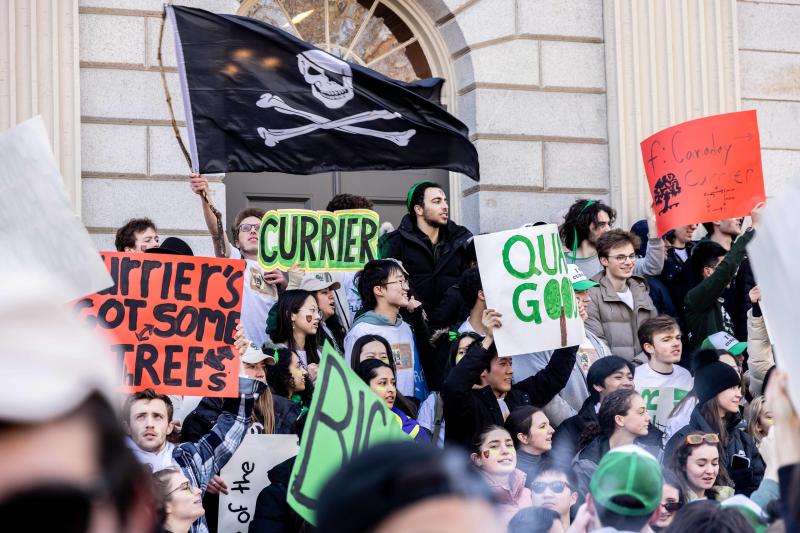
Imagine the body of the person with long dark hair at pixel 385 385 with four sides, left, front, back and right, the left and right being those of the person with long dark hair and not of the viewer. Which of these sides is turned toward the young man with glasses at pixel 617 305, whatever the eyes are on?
left

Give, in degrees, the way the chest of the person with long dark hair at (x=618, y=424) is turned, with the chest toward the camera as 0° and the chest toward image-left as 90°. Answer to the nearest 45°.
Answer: approximately 315°

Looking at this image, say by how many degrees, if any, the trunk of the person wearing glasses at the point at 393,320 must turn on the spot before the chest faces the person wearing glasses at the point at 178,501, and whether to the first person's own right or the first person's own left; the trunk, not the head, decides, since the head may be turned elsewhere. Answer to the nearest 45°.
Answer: approximately 90° to the first person's own right

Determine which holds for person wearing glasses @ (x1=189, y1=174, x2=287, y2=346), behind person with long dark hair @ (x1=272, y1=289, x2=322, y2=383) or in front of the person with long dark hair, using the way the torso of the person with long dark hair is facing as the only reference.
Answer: behind

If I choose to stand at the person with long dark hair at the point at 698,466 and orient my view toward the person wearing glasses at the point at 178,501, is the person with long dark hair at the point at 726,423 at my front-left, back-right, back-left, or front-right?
back-right

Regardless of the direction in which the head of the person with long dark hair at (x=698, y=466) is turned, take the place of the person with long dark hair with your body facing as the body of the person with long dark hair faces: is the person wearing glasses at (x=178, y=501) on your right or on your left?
on your right

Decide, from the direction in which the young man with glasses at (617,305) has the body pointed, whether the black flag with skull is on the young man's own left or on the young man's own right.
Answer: on the young man's own right
